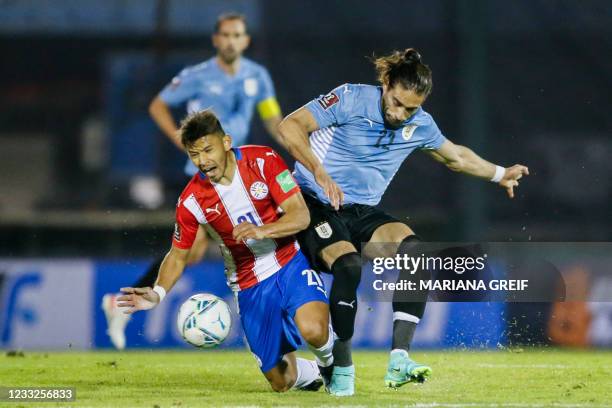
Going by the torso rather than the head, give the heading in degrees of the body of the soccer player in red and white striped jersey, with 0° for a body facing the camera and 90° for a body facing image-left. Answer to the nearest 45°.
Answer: approximately 45°

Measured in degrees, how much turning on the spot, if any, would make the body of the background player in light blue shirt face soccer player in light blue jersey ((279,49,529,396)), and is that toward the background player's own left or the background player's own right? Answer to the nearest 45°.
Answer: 0° — they already face them

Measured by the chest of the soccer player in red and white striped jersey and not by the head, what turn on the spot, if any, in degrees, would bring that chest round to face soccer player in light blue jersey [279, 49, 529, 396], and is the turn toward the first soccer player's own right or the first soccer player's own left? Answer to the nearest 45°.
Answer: approximately 135° to the first soccer player's own left

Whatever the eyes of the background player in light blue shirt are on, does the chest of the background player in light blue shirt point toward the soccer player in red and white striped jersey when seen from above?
yes

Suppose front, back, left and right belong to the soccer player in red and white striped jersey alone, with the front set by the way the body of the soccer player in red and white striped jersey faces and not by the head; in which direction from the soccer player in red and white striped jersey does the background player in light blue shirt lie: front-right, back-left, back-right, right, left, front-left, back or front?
back-right

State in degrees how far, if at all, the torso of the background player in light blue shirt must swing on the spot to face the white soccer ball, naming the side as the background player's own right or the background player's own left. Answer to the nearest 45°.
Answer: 0° — they already face it
